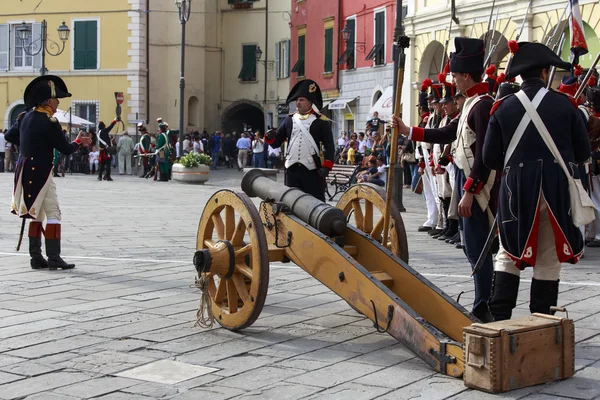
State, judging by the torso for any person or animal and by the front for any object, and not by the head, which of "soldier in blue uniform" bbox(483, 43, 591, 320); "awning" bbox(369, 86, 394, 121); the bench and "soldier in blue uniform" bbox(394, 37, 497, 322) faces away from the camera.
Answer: "soldier in blue uniform" bbox(483, 43, 591, 320)

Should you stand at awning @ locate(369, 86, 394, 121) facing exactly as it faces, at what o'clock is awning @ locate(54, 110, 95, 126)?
awning @ locate(54, 110, 95, 126) is roughly at 2 o'clock from awning @ locate(369, 86, 394, 121).

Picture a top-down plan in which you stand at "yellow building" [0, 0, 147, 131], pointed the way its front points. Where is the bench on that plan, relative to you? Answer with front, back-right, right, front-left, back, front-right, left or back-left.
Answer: front

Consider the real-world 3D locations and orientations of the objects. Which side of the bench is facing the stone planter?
right

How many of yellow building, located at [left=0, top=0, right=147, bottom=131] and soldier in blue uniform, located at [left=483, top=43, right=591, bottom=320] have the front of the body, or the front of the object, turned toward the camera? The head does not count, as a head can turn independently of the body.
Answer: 1

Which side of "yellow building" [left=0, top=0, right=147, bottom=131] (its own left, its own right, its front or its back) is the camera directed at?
front

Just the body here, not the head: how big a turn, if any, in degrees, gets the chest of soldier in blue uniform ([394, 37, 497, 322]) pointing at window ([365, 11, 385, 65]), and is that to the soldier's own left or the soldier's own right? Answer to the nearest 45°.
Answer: approximately 90° to the soldier's own right

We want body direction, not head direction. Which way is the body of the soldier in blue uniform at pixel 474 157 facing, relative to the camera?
to the viewer's left

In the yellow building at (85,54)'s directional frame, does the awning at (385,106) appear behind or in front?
in front

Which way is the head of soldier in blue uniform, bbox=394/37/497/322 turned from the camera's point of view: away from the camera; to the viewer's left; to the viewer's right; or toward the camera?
to the viewer's left

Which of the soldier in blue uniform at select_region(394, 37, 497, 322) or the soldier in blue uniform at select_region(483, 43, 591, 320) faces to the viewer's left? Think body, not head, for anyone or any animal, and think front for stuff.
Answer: the soldier in blue uniform at select_region(394, 37, 497, 322)

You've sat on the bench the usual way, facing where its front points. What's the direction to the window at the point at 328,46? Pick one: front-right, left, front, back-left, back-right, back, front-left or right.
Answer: back-right

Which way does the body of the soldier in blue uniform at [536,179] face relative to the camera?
away from the camera

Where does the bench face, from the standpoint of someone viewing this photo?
facing the viewer and to the left of the viewer

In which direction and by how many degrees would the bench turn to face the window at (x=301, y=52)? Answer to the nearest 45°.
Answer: approximately 135° to its right
